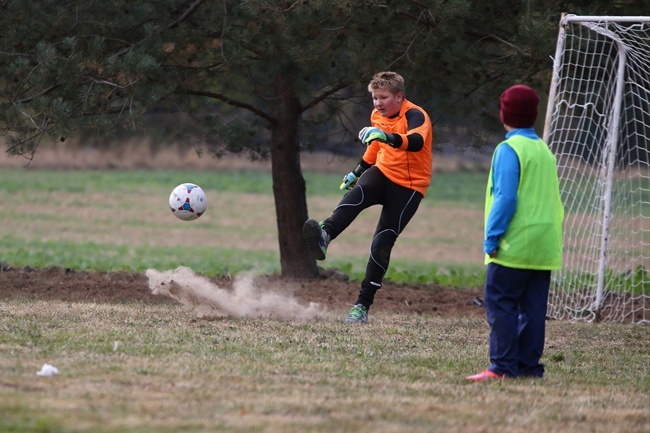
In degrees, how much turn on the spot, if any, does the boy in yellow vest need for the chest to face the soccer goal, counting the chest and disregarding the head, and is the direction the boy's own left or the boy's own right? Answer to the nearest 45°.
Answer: approximately 45° to the boy's own right

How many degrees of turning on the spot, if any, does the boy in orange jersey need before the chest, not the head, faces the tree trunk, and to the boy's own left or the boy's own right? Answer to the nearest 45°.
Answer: approximately 135° to the boy's own right

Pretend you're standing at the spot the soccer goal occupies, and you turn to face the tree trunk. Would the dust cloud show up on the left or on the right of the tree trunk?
left

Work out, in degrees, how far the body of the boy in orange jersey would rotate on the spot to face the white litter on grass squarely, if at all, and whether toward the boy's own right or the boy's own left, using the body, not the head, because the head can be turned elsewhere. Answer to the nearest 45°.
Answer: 0° — they already face it

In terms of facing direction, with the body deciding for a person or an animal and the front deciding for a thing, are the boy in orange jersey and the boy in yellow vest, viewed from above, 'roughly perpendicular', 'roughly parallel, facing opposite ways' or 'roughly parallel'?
roughly perpendicular

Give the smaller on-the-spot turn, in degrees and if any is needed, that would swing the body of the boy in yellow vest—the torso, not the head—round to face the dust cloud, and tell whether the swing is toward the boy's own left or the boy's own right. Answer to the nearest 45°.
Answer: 0° — they already face it

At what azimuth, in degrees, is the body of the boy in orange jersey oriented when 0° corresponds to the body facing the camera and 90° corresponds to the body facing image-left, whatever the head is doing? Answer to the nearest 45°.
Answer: approximately 45°

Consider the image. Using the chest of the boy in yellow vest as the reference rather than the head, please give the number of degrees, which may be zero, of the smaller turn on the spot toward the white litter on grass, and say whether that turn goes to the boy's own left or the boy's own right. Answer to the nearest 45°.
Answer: approximately 90° to the boy's own left

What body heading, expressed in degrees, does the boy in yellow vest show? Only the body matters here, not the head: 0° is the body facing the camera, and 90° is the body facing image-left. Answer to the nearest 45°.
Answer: approximately 135°

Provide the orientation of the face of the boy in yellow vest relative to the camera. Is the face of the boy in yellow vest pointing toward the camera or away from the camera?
away from the camera
